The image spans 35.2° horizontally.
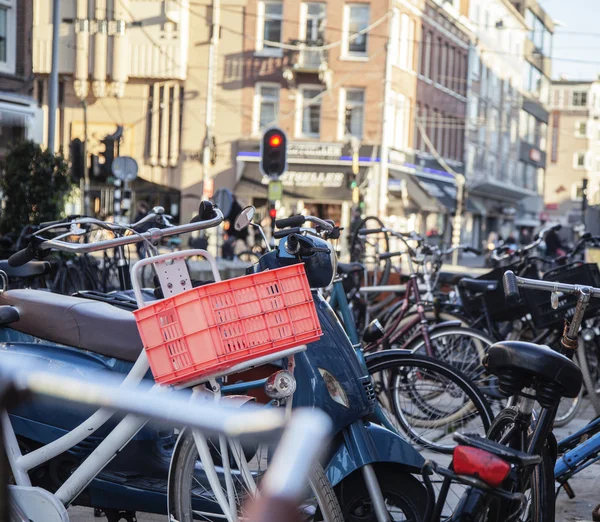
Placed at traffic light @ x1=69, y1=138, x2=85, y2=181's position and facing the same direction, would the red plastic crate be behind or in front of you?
behind

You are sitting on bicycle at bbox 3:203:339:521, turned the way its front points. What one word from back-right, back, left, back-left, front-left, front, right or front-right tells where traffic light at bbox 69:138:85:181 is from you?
back-left

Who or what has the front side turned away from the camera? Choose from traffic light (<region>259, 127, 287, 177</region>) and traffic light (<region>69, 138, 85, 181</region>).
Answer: traffic light (<region>69, 138, 85, 181</region>)

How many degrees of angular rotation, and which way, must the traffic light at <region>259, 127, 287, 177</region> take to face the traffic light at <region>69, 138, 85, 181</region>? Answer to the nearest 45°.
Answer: approximately 135° to its right

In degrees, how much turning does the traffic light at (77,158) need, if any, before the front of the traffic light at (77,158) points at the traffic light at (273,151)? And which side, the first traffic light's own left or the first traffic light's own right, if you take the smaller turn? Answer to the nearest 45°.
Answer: approximately 135° to the first traffic light's own right

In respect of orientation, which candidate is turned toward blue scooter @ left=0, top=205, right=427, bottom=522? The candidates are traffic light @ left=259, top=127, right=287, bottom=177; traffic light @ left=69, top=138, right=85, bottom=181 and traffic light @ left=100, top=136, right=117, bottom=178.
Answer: traffic light @ left=259, top=127, right=287, bottom=177

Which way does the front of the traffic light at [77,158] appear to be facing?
away from the camera

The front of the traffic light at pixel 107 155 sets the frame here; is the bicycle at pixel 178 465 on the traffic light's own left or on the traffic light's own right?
on the traffic light's own left

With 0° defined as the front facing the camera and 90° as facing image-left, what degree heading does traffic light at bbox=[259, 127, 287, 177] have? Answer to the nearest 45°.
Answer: approximately 0°
